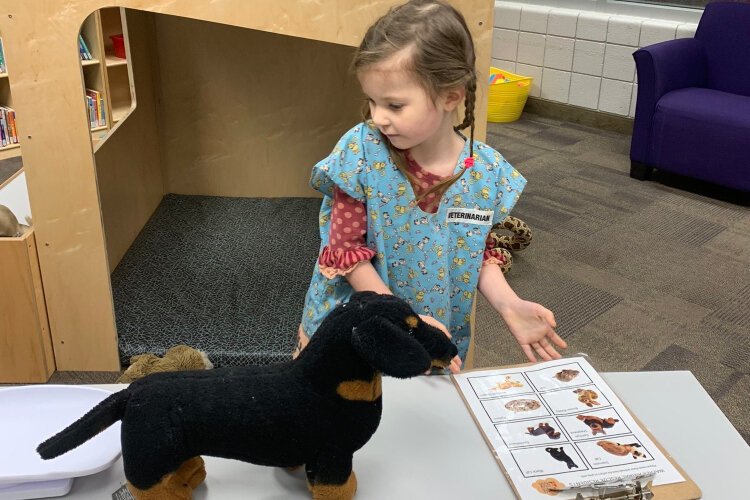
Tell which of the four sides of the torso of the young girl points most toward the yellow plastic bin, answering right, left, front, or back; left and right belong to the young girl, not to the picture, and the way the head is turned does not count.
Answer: back

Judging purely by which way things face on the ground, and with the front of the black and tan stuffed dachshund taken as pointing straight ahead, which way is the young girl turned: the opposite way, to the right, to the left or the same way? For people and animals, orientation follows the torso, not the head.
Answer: to the right

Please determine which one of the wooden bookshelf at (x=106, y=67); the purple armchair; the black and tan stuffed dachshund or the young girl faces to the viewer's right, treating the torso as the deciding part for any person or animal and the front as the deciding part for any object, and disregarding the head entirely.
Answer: the black and tan stuffed dachshund

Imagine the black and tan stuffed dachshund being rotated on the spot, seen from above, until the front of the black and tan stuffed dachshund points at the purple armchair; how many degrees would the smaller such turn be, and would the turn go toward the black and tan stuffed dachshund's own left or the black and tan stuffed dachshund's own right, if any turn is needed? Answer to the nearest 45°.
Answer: approximately 45° to the black and tan stuffed dachshund's own left

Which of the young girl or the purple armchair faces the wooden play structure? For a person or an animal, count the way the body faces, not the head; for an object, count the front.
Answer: the purple armchair

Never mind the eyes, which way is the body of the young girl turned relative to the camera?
toward the camera

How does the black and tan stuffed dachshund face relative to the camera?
to the viewer's right

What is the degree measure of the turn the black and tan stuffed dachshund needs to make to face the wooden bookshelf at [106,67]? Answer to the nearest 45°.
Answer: approximately 90° to its left

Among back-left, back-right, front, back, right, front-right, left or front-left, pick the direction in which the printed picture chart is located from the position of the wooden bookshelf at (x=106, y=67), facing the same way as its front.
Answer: front

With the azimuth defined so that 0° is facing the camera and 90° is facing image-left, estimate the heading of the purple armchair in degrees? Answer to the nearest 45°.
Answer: approximately 45°

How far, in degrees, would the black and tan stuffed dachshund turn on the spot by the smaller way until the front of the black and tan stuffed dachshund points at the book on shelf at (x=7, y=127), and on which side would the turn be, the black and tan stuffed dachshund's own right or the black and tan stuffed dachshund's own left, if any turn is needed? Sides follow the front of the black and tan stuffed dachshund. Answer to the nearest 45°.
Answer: approximately 90° to the black and tan stuffed dachshund's own left
